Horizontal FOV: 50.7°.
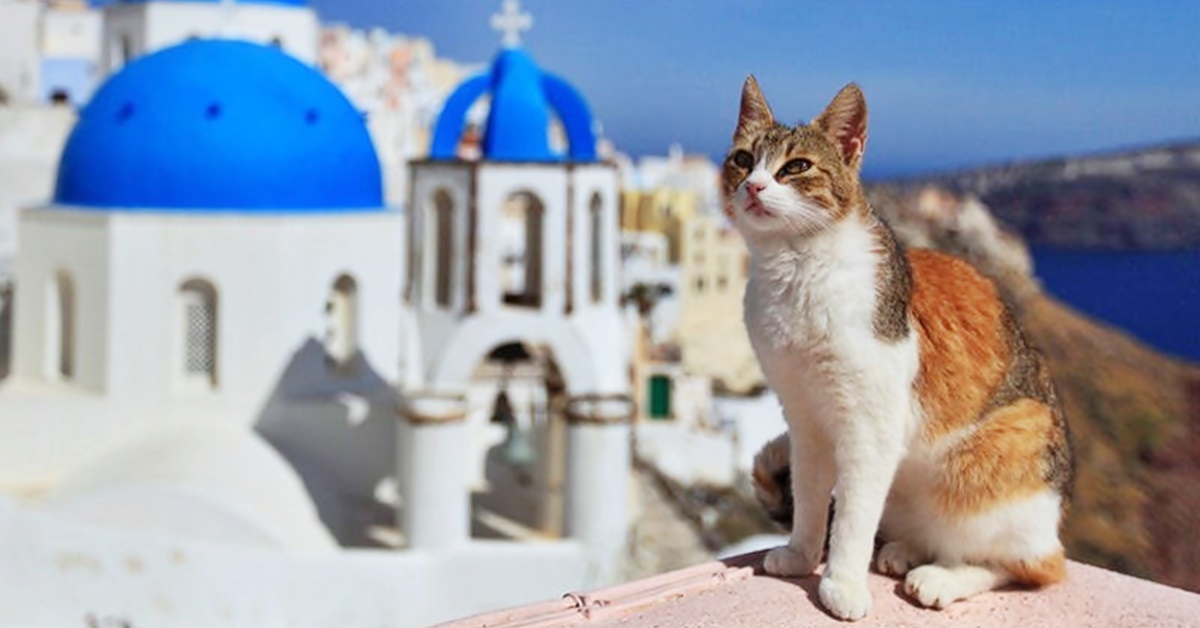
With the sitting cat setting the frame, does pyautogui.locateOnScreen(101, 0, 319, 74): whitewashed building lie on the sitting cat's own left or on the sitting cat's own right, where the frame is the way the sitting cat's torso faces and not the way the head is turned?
on the sitting cat's own right

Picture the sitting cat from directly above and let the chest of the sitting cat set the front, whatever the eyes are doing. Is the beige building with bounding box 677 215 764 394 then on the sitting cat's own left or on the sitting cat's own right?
on the sitting cat's own right

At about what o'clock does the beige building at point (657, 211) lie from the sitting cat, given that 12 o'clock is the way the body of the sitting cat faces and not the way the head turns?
The beige building is roughly at 4 o'clock from the sitting cat.

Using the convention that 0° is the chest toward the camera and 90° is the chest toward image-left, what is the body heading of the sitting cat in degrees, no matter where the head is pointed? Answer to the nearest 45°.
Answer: approximately 45°

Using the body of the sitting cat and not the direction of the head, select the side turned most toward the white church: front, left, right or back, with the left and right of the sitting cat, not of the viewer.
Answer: right
